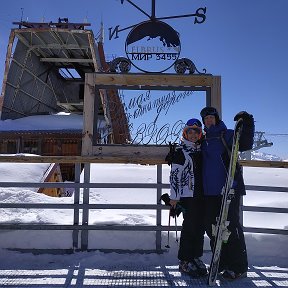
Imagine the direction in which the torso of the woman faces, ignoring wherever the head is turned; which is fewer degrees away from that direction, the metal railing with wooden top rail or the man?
the man

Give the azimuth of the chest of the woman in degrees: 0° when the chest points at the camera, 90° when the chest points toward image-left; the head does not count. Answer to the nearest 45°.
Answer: approximately 315°

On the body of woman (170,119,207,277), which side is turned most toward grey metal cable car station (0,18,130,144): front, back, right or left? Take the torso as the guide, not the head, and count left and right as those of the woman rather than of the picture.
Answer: back

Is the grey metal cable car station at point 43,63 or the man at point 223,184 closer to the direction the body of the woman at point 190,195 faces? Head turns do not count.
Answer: the man
